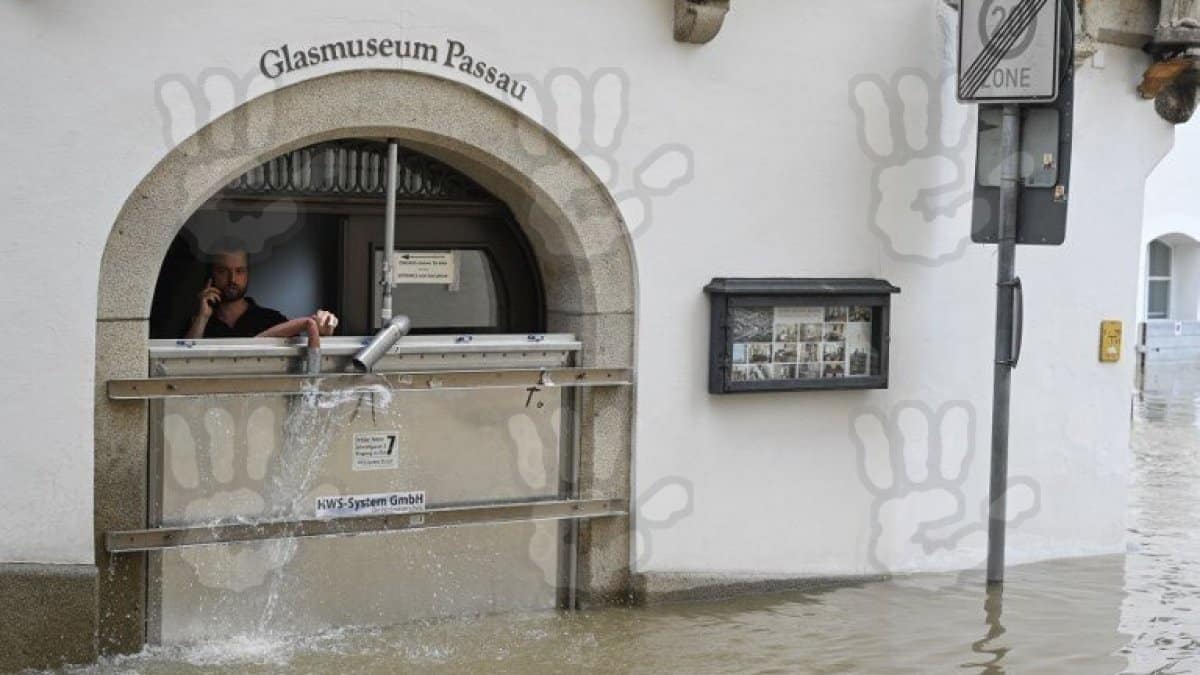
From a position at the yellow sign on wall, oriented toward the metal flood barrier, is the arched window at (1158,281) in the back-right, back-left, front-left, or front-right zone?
back-right

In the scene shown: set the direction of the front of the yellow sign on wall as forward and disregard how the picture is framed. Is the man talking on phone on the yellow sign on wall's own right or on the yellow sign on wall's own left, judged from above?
on the yellow sign on wall's own right

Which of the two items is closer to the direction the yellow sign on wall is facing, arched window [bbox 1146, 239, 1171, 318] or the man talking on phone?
the man talking on phone

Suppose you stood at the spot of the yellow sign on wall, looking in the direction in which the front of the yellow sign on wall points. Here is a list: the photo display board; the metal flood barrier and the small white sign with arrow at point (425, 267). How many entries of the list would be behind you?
0

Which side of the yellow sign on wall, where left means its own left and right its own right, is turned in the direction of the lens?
front

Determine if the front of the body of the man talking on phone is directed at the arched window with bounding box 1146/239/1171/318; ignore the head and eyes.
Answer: no

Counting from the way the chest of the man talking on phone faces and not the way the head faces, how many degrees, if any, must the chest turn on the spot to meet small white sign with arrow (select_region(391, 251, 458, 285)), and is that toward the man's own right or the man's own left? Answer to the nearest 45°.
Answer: approximately 90° to the man's own left

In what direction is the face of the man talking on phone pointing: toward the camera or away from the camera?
toward the camera

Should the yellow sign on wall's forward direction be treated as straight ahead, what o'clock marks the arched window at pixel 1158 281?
The arched window is roughly at 6 o'clock from the yellow sign on wall.

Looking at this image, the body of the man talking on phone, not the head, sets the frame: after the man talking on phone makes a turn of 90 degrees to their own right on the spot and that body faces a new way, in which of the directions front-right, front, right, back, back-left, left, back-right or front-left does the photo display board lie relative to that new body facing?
back

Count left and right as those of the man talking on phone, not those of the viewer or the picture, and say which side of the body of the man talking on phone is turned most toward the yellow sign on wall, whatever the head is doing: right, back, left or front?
left

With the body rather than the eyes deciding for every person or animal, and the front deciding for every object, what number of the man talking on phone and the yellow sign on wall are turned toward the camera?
2

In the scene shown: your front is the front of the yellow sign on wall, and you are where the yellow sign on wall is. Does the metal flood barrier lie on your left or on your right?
on your right
